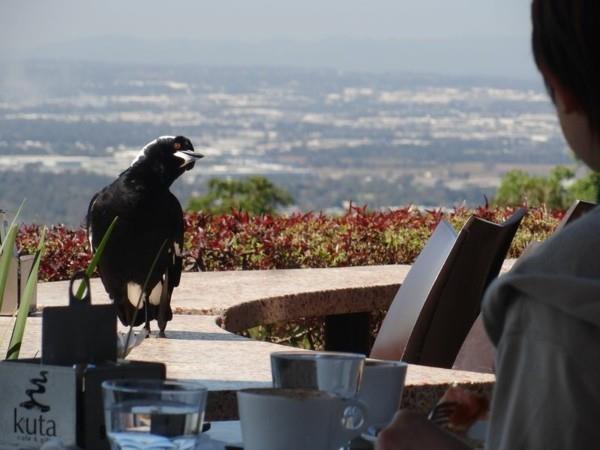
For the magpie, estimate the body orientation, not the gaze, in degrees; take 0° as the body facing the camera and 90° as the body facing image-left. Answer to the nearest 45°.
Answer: approximately 315°

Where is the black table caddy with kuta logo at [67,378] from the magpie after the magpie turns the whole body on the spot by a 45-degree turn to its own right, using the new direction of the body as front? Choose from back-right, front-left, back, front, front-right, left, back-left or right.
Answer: front

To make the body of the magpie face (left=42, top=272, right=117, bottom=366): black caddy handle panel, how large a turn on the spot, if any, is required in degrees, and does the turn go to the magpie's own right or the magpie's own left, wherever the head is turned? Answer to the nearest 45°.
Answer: approximately 45° to the magpie's own right

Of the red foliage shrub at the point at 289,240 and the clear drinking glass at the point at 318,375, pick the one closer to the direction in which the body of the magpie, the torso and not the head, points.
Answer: the clear drinking glass

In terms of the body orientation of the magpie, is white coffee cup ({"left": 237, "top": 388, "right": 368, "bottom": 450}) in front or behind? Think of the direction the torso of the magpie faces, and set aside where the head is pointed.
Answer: in front

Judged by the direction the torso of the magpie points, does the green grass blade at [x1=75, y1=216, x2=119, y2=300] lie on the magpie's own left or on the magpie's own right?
on the magpie's own right

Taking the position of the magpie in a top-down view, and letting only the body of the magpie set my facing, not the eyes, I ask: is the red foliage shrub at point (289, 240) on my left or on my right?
on my left
